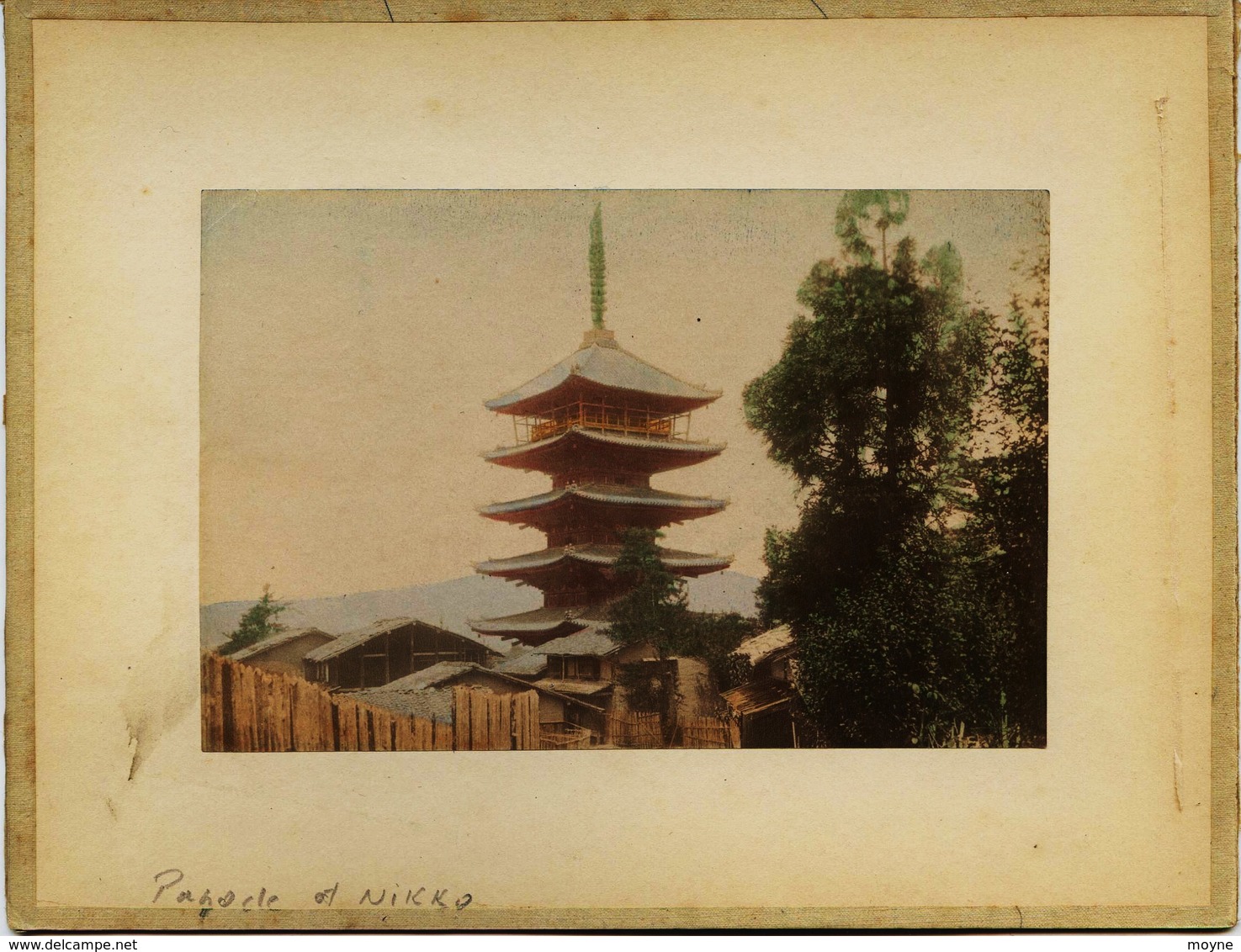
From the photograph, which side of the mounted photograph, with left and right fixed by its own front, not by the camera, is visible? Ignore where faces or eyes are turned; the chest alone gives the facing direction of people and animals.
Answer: front
